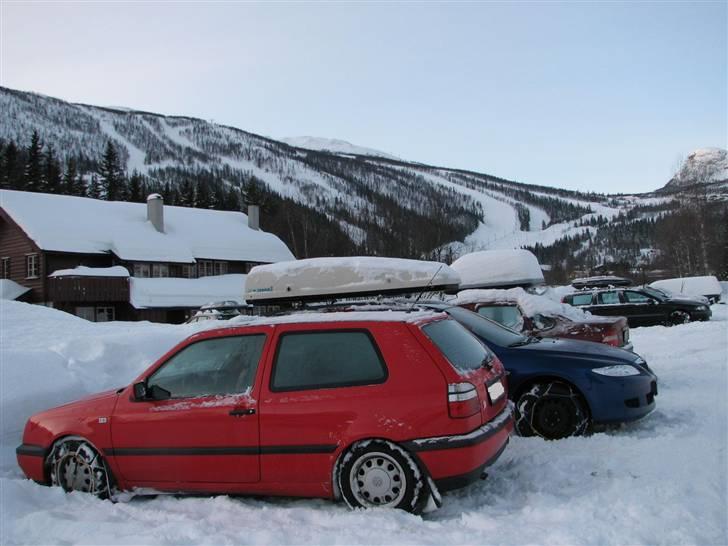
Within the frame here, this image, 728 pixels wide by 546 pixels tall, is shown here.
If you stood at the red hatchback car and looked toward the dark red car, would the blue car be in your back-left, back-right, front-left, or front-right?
front-right

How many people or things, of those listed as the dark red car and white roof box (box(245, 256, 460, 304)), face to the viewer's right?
1
